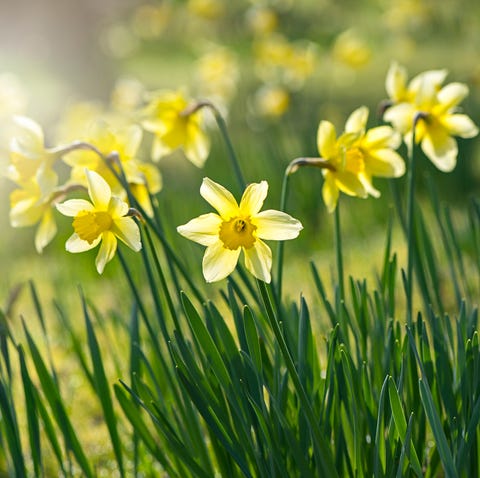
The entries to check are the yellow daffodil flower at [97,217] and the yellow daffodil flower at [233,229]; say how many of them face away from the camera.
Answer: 0

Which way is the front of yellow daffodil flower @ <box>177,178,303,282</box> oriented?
toward the camera

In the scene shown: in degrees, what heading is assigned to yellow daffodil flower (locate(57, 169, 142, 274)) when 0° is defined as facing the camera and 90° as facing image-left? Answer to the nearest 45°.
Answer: approximately 45°

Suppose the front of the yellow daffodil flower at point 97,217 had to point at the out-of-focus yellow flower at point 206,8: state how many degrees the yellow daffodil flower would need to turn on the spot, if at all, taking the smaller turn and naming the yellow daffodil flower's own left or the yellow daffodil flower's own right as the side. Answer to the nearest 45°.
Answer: approximately 135° to the yellow daffodil flower's own right

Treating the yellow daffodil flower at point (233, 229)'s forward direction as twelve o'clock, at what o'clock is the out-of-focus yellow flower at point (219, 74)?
The out-of-focus yellow flower is roughly at 6 o'clock from the yellow daffodil flower.

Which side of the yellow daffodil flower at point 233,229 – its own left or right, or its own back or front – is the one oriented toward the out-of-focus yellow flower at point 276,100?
back

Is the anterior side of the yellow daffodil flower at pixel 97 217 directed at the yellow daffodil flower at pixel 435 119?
no

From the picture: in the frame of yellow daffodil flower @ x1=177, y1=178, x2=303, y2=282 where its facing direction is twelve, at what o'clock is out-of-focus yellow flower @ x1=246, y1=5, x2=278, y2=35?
The out-of-focus yellow flower is roughly at 6 o'clock from the yellow daffodil flower.
